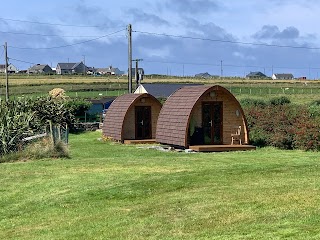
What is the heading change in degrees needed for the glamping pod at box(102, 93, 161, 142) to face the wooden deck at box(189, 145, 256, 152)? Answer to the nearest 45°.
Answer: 0° — it already faces it

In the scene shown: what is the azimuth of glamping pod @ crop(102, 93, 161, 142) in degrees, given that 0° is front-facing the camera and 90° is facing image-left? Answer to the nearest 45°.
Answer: approximately 315°

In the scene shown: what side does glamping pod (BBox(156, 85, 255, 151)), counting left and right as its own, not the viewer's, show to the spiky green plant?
right

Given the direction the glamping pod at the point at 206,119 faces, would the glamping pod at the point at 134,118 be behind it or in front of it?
behind

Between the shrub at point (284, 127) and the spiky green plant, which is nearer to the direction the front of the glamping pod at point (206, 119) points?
the shrub

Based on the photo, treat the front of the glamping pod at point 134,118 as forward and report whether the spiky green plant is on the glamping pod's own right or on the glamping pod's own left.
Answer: on the glamping pod's own right
